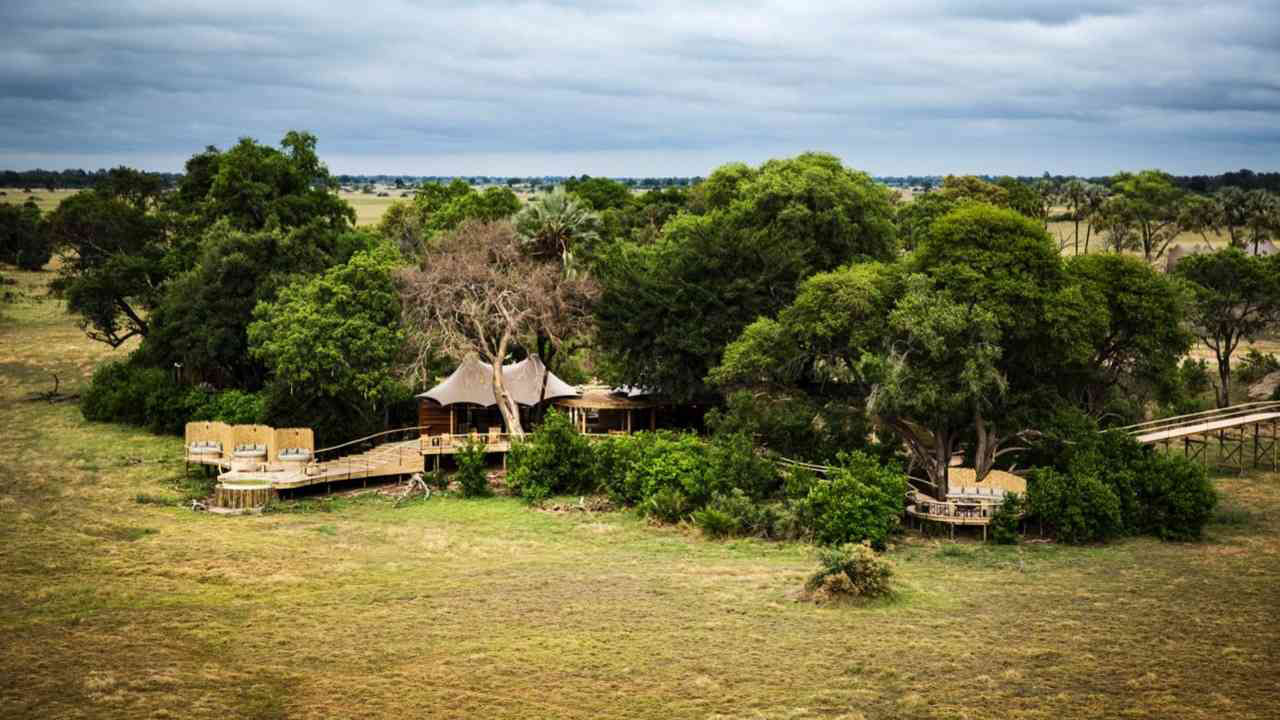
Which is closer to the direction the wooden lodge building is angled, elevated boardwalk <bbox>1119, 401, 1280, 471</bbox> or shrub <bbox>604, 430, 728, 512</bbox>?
the shrub

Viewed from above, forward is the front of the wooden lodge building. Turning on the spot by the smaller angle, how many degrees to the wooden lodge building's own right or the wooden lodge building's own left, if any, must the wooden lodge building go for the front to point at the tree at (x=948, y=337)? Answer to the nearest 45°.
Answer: approximately 45° to the wooden lodge building's own left

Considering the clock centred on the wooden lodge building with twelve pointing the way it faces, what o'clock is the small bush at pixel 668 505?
The small bush is roughly at 11 o'clock from the wooden lodge building.

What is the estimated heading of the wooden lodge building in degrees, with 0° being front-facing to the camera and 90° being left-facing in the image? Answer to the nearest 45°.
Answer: approximately 0°

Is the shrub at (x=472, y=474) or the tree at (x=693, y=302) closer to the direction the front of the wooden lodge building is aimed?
the shrub

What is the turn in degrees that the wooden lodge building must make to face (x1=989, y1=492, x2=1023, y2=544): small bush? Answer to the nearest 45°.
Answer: approximately 45° to its left

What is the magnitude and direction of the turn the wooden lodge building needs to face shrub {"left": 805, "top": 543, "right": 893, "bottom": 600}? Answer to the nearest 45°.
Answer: approximately 45° to its left

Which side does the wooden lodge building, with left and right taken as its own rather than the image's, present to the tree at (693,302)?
left

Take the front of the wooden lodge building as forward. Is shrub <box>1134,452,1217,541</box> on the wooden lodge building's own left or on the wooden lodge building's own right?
on the wooden lodge building's own left

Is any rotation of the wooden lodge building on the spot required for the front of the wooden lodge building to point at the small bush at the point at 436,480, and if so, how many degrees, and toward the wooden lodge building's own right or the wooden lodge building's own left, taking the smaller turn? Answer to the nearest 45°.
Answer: approximately 45° to the wooden lodge building's own right

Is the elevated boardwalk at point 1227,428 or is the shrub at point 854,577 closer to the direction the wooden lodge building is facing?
the shrub

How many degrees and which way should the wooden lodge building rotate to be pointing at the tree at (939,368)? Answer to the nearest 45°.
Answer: approximately 45° to its left

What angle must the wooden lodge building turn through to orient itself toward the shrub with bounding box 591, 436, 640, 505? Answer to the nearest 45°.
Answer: approximately 45° to its left
